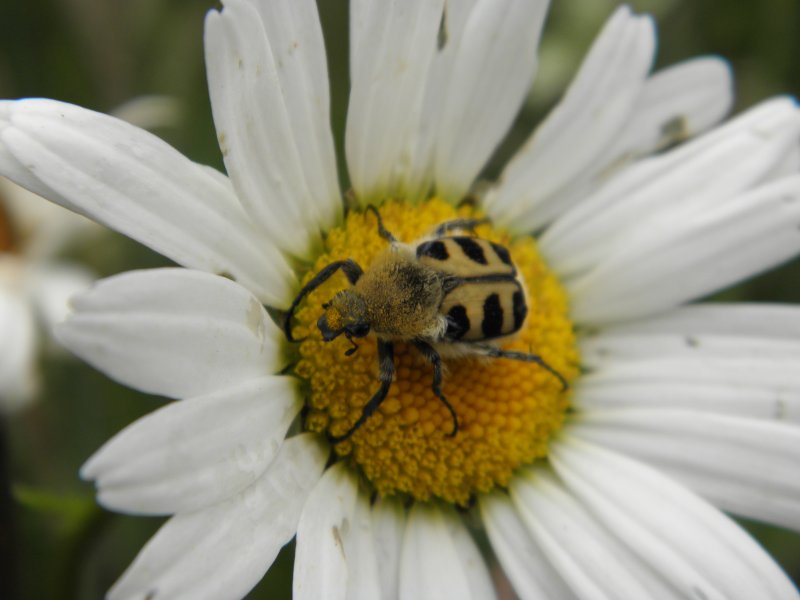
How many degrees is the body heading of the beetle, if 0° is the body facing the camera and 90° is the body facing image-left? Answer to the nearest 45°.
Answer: approximately 90°

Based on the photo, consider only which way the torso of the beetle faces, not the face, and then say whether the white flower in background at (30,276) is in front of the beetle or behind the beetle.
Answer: in front
